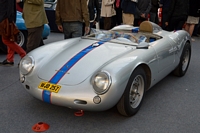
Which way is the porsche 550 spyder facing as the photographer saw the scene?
facing the viewer and to the left of the viewer

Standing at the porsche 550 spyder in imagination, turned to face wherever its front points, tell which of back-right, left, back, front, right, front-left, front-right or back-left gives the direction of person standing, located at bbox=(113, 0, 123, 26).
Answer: back-right

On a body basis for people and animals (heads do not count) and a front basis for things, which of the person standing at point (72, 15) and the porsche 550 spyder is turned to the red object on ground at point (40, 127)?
the porsche 550 spyder
